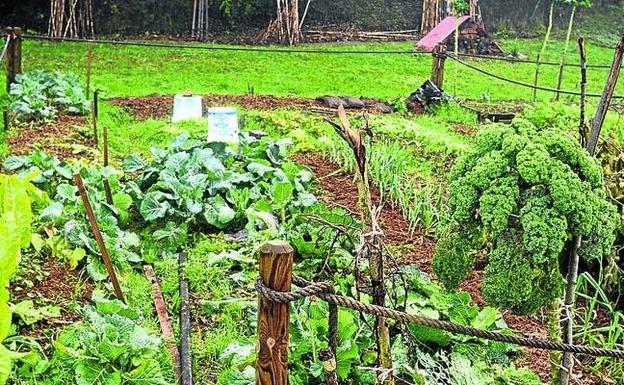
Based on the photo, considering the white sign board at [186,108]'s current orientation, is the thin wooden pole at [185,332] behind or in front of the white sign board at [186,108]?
in front

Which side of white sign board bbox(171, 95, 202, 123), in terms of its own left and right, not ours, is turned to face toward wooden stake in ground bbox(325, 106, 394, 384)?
front

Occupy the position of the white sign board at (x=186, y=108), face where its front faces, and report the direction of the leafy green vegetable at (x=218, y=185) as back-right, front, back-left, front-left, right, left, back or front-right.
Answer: front

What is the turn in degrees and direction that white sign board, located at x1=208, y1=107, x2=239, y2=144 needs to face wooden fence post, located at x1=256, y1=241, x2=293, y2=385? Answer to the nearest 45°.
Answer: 0° — it already faces it

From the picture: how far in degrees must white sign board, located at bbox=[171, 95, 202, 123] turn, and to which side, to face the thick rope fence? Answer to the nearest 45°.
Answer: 0° — it already faces it

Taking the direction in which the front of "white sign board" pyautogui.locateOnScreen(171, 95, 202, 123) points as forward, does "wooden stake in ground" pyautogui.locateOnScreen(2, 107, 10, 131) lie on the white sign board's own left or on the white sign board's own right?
on the white sign board's own right

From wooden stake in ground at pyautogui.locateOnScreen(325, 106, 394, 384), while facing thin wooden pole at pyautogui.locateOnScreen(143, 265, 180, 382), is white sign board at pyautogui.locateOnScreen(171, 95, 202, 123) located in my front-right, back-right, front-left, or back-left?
front-right

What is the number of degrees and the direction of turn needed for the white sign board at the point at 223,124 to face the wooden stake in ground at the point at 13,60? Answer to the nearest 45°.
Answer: approximately 135° to its right

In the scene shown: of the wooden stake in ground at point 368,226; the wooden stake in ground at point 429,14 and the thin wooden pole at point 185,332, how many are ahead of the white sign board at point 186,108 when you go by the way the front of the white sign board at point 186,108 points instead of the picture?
2

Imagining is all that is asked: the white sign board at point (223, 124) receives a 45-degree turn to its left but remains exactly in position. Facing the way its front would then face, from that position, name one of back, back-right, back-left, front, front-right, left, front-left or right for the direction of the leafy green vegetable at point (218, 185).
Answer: front-right

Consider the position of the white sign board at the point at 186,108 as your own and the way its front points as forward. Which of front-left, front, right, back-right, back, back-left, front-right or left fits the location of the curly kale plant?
front

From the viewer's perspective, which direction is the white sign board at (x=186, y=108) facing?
toward the camera

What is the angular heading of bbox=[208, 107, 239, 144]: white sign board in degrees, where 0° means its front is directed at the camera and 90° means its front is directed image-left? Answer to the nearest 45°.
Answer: approximately 0°

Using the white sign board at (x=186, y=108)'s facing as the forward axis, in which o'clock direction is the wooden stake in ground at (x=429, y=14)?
The wooden stake in ground is roughly at 7 o'clock from the white sign board.

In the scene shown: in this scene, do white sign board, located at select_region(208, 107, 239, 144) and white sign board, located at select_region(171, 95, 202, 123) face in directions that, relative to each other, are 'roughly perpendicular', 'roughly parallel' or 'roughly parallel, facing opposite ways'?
roughly parallel
